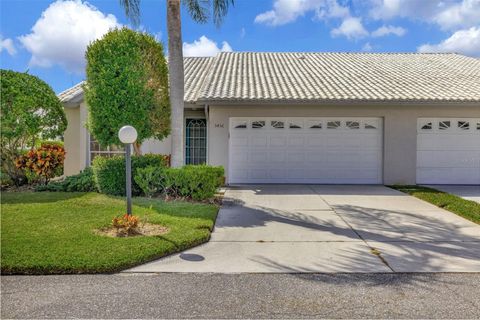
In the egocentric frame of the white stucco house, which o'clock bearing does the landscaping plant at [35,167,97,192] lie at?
The landscaping plant is roughly at 2 o'clock from the white stucco house.

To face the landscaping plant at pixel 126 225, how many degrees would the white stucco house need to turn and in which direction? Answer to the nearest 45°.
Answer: approximately 45° to its right

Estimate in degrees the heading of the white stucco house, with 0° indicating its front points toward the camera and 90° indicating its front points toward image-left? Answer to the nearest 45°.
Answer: approximately 0°

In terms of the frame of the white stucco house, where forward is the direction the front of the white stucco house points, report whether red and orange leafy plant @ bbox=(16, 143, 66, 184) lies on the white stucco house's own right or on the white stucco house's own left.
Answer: on the white stucco house's own right

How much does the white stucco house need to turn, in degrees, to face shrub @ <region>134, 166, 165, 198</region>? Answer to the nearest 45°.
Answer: approximately 45° to its right

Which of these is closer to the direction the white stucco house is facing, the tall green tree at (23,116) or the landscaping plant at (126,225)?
the landscaping plant
